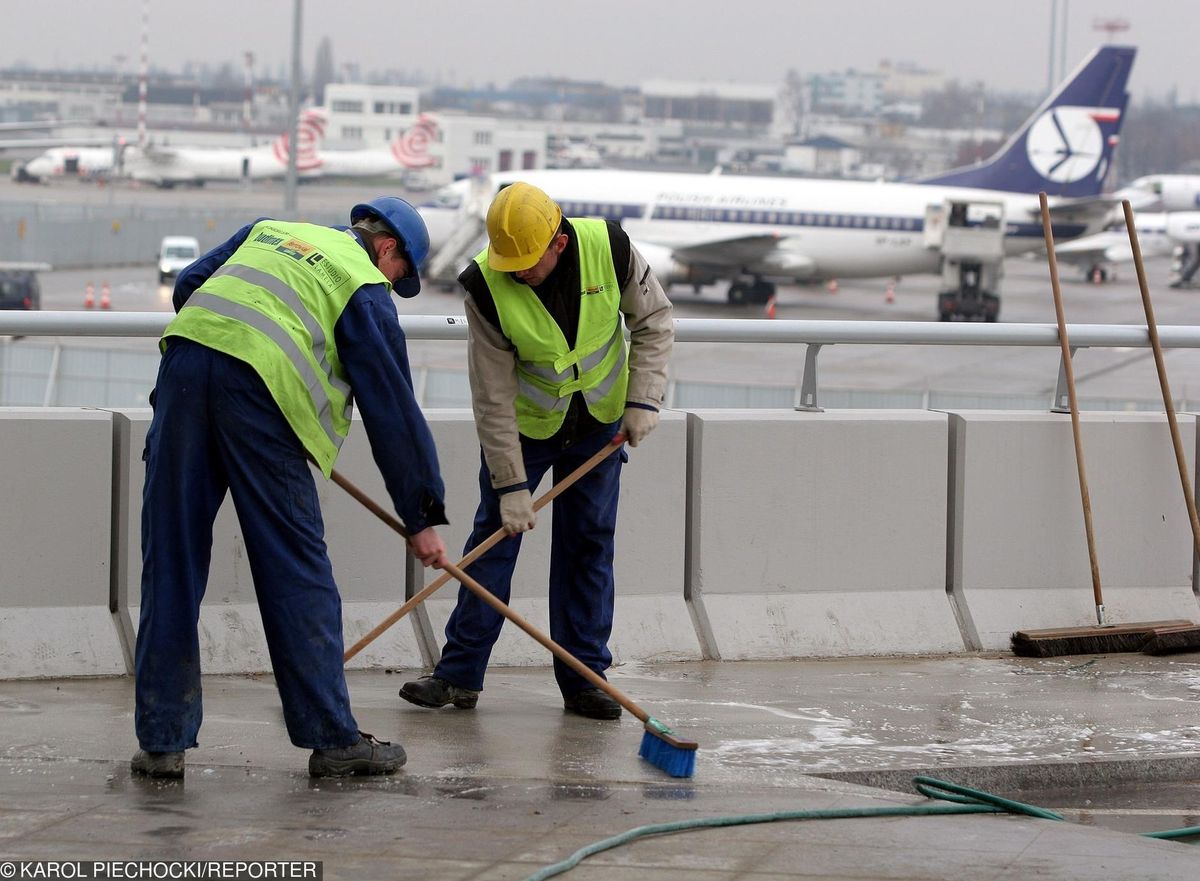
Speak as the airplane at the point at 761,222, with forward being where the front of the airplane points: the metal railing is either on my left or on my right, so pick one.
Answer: on my left

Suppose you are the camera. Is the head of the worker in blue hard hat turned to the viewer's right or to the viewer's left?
to the viewer's right

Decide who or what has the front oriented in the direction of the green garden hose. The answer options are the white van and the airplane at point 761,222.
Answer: the white van

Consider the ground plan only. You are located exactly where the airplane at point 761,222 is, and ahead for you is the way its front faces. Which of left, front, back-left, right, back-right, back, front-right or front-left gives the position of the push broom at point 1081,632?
left

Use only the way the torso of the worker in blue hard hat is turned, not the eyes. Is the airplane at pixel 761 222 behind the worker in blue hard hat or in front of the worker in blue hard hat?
in front

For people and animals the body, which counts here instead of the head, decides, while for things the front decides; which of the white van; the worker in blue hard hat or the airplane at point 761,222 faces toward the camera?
the white van

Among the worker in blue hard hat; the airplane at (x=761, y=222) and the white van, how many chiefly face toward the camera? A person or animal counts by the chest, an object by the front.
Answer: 1

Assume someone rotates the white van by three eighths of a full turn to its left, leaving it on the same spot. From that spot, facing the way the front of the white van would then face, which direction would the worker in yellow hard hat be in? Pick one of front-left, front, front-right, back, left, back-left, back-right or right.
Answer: back-right

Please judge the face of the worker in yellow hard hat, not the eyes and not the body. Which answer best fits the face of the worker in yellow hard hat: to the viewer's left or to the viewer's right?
to the viewer's left

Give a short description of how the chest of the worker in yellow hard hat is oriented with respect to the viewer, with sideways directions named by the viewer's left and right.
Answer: facing the viewer

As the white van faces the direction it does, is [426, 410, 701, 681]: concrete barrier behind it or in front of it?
in front

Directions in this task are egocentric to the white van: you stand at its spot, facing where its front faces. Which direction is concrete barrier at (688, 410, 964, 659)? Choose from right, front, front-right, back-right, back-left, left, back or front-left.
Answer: front

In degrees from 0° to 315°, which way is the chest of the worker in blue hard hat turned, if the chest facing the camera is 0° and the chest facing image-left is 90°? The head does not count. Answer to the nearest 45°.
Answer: approximately 225°

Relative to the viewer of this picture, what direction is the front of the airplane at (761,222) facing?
facing to the left of the viewer

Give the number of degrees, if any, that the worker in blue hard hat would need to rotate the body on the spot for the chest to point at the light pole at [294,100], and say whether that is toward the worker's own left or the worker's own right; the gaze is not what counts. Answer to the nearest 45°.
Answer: approximately 45° to the worker's own left

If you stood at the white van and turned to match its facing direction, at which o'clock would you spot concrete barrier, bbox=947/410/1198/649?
The concrete barrier is roughly at 12 o'clock from the white van.

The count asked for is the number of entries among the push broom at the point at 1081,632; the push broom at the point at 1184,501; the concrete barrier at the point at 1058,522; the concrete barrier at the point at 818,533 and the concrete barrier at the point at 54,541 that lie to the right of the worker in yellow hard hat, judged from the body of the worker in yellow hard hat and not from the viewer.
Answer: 1

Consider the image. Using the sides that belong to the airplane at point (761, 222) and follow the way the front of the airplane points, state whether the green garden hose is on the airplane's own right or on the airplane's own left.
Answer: on the airplane's own left

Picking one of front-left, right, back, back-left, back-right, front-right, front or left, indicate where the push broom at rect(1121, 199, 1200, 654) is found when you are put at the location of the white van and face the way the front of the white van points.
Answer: front

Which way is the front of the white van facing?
toward the camera

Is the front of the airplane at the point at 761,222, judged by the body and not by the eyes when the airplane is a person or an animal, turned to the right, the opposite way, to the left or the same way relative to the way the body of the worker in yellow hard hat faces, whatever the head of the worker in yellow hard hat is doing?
to the right
